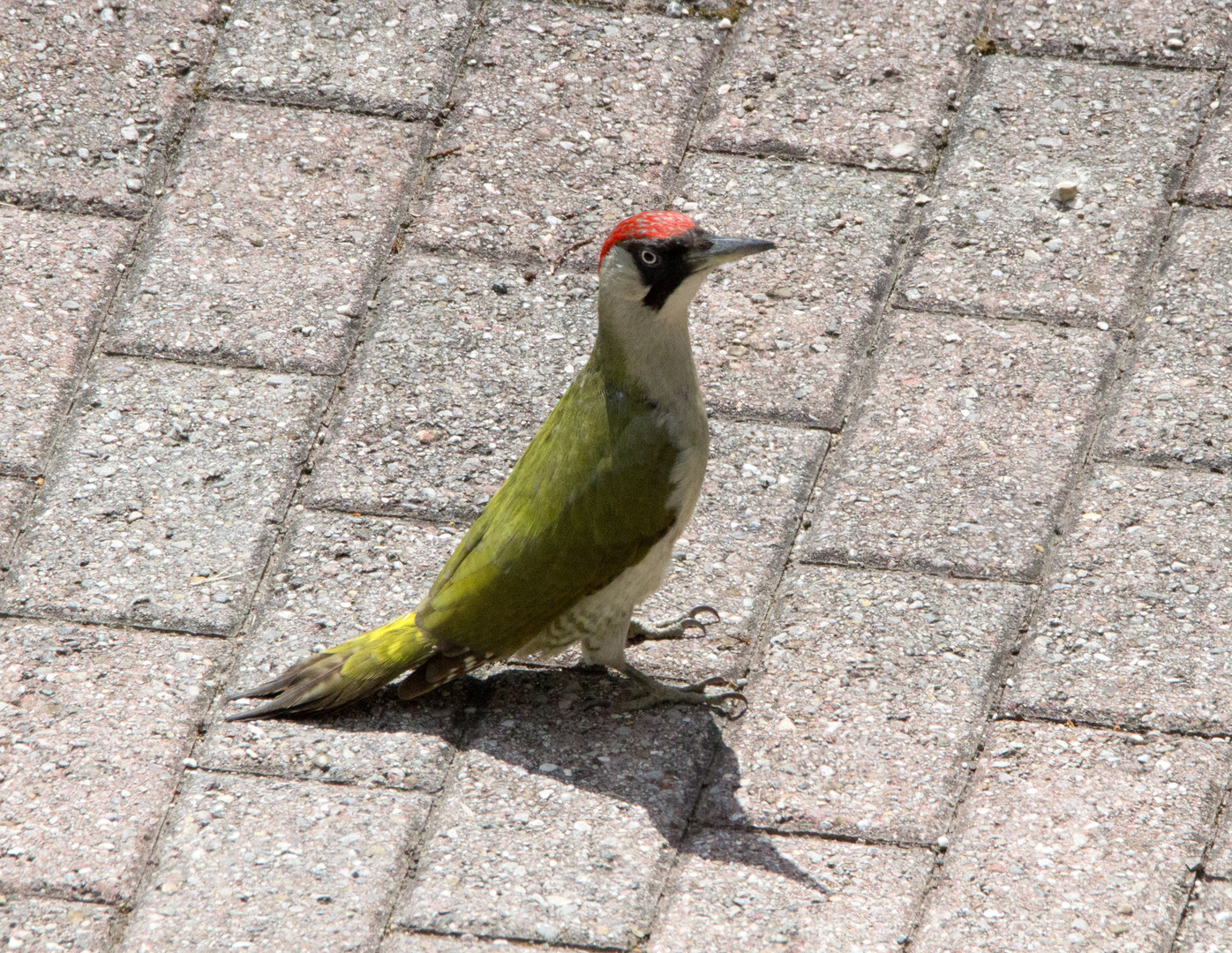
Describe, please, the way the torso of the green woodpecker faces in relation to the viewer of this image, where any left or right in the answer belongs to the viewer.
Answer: facing to the right of the viewer

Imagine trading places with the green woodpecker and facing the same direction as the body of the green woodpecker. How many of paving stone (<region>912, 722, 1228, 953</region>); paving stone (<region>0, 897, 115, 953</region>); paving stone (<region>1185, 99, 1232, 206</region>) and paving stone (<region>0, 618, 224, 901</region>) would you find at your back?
2

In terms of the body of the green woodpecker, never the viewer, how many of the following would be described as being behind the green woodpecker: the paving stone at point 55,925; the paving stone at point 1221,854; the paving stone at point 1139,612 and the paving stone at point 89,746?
2

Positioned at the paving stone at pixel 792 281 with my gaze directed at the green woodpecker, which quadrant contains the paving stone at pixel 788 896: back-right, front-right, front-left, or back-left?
front-left

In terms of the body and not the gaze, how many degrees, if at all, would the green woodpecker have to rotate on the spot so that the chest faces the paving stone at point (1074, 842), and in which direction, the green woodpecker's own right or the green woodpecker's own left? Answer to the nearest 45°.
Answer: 0° — it already faces it

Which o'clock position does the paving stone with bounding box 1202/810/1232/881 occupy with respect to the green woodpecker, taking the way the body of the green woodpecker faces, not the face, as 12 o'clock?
The paving stone is roughly at 12 o'clock from the green woodpecker.

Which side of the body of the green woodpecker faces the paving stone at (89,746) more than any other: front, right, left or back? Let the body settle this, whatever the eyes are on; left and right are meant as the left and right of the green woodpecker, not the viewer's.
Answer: back

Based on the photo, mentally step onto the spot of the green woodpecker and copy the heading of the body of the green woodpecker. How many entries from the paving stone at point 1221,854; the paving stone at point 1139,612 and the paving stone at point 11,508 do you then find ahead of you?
2

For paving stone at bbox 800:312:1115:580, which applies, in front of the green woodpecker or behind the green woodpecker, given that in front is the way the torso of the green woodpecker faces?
in front

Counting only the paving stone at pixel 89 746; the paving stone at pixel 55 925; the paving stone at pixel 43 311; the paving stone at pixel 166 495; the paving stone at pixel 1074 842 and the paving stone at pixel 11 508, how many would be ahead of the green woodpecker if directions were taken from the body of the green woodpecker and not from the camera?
1

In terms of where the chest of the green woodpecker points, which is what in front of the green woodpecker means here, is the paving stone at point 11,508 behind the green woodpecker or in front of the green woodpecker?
behind

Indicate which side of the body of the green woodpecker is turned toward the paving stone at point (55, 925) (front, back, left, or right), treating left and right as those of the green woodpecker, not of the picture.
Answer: back

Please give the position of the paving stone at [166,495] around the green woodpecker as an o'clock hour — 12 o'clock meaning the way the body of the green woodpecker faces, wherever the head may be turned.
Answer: The paving stone is roughly at 7 o'clock from the green woodpecker.
